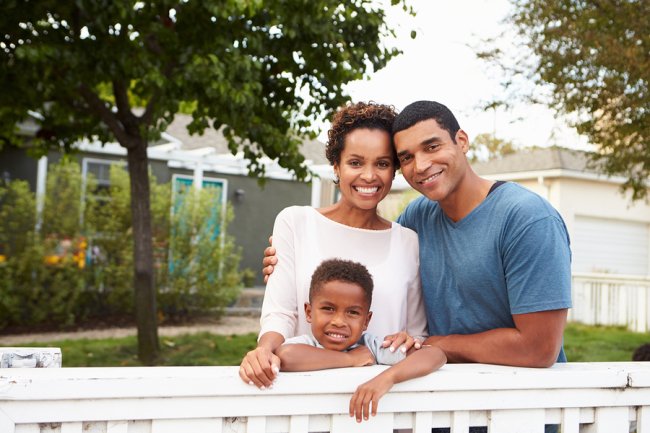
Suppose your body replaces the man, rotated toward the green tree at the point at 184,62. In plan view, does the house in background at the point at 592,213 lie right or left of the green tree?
right

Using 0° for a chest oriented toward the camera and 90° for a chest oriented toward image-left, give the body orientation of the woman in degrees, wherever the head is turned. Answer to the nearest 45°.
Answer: approximately 0°

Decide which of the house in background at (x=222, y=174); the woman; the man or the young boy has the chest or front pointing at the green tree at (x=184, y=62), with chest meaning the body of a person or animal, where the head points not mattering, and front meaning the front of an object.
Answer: the house in background

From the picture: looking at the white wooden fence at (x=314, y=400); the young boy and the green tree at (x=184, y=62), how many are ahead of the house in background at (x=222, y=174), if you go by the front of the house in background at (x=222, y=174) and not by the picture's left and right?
3

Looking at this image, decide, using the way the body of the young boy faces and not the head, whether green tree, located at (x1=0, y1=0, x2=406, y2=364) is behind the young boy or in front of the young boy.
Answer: behind
